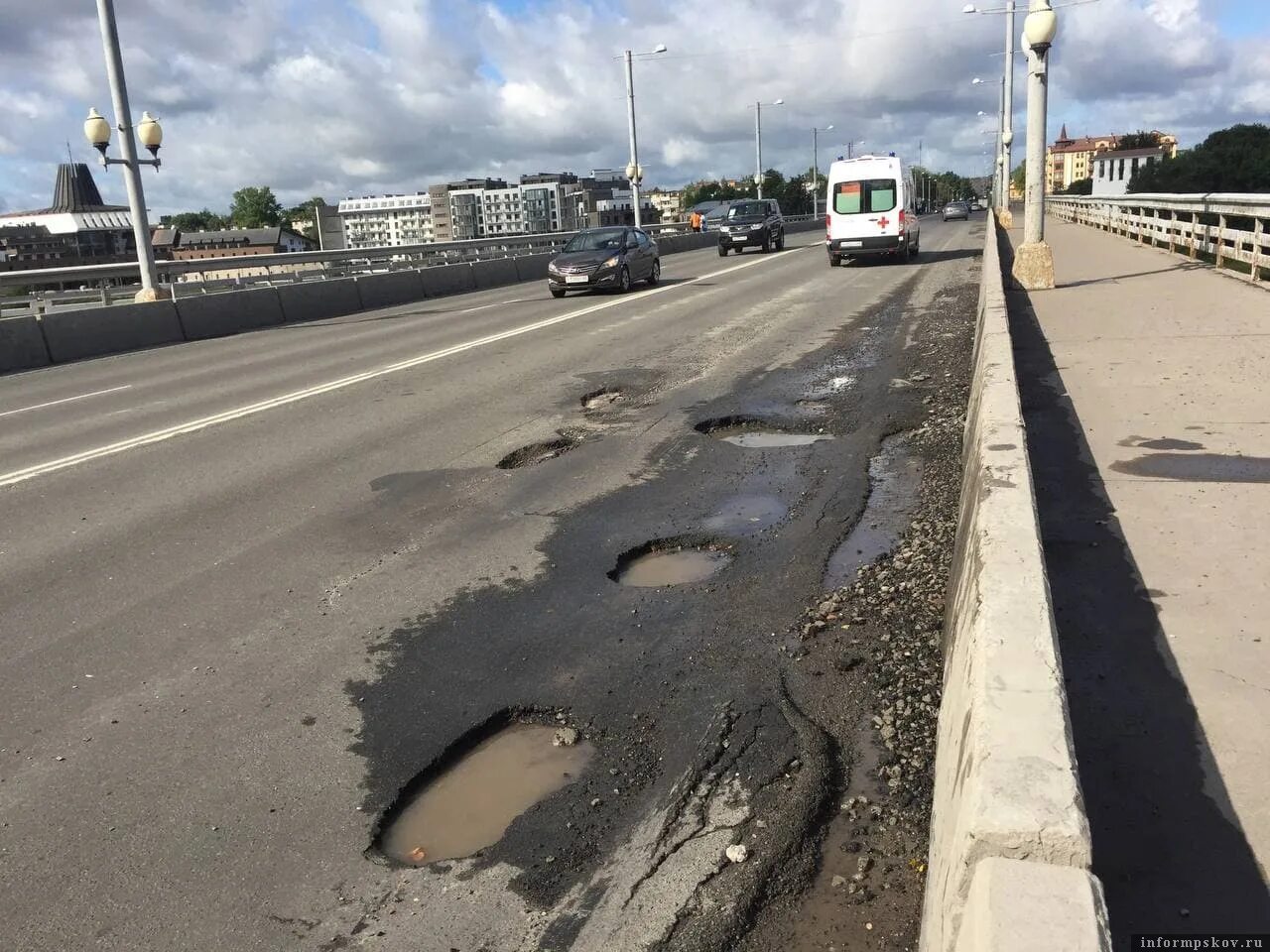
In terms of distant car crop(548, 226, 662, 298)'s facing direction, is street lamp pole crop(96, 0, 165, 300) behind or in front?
in front

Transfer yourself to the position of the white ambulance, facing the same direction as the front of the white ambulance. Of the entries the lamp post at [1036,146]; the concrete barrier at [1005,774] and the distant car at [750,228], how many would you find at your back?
2

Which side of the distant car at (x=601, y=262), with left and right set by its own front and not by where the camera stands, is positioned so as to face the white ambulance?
back

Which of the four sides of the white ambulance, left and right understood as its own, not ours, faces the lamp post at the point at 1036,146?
back

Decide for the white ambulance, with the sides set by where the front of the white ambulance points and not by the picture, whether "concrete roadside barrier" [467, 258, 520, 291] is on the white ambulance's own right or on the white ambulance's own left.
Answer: on the white ambulance's own left

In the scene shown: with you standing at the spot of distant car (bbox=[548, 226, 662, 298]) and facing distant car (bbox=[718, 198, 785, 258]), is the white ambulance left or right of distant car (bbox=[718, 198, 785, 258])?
right

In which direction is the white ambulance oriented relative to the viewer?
away from the camera

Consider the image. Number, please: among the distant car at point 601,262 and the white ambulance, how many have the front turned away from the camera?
1

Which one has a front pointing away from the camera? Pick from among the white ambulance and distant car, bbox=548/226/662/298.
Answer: the white ambulance

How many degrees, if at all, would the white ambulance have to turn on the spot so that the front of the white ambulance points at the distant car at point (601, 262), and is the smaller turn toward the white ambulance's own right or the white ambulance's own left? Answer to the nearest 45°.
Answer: approximately 135° to the white ambulance's own left
